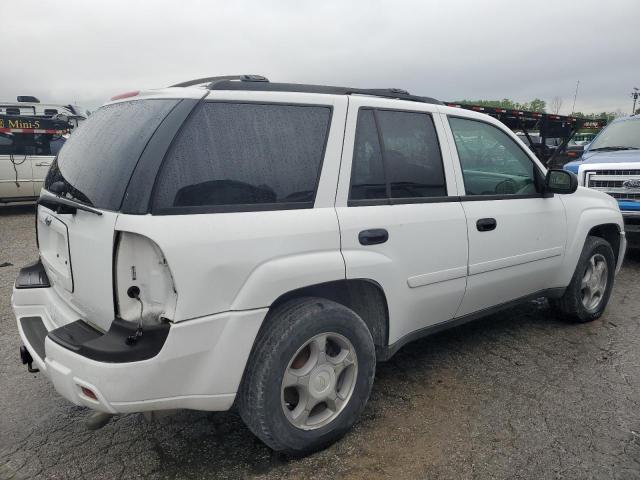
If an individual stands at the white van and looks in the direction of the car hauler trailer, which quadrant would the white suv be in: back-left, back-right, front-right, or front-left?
front-right

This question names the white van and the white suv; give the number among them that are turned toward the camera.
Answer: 0

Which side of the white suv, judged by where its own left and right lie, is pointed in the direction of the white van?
left

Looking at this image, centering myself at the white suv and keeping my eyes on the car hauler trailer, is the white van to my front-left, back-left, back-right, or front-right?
front-left

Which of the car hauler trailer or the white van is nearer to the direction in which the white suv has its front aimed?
the car hauler trailer

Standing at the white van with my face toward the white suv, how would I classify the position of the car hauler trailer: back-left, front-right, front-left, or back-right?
front-left

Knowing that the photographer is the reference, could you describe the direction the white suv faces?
facing away from the viewer and to the right of the viewer

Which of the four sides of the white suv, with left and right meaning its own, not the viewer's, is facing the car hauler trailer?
front
